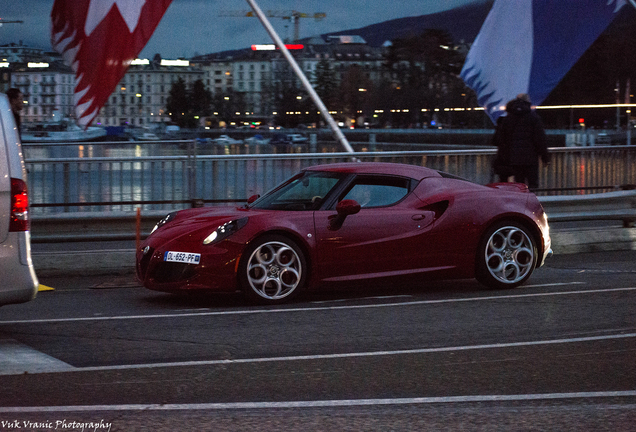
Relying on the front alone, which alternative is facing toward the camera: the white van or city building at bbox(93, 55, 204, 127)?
the city building

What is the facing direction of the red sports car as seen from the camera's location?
facing the viewer and to the left of the viewer

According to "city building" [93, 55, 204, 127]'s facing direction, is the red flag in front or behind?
in front

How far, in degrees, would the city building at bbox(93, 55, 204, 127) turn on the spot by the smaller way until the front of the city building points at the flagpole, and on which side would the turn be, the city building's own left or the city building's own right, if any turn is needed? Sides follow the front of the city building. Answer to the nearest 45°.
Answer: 0° — it already faces it

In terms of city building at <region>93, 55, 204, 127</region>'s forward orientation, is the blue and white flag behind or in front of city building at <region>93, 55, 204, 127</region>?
in front

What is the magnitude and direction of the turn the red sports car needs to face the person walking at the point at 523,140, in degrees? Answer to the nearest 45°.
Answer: approximately 180°

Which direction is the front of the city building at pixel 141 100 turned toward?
toward the camera

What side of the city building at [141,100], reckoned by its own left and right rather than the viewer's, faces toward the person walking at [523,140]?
front

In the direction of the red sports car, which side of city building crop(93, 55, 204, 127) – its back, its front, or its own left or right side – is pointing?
front
